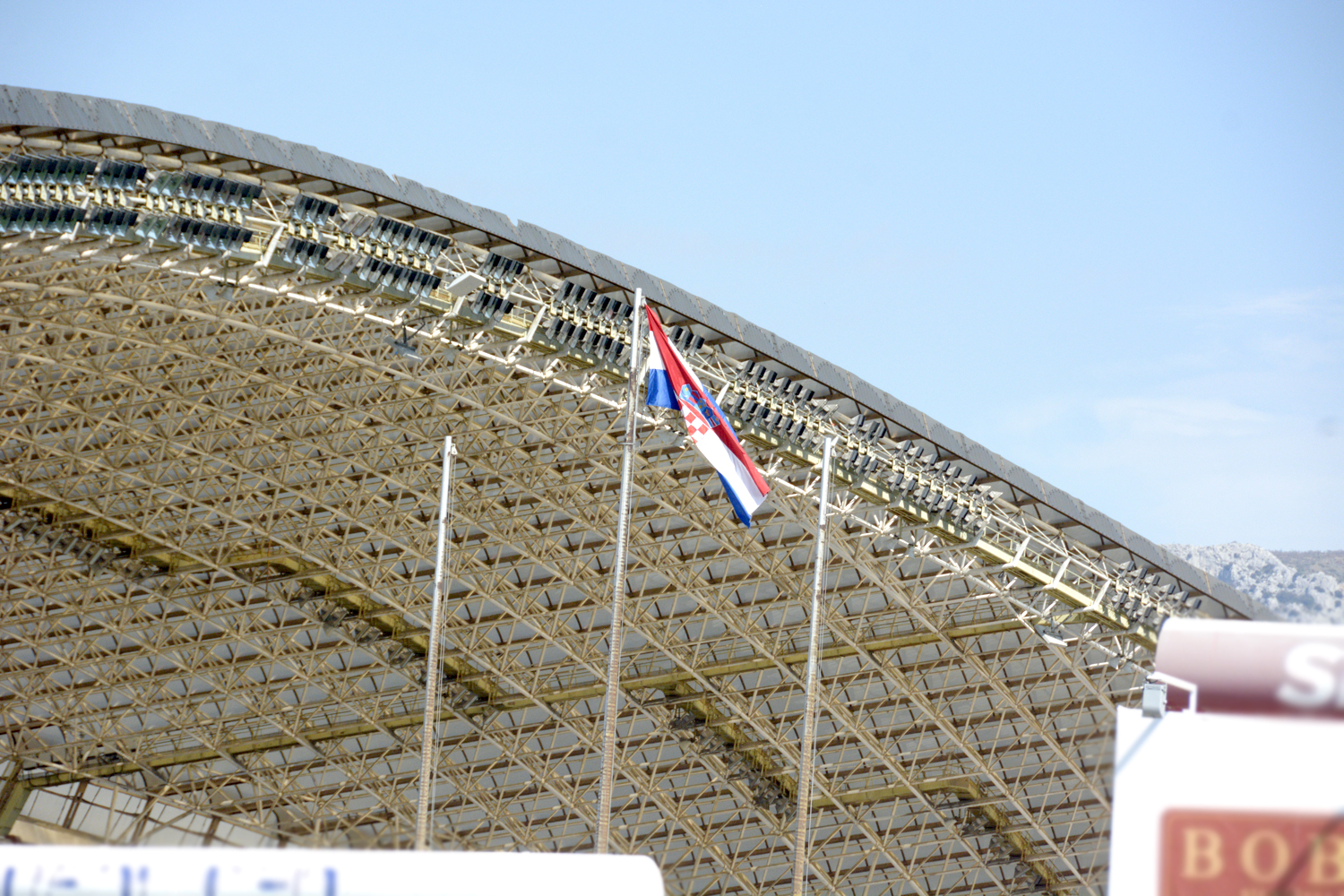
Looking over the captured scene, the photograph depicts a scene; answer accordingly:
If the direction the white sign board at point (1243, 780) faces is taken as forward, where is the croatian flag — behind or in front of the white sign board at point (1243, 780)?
behind

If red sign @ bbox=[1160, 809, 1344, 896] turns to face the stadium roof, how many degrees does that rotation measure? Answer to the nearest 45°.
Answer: approximately 135° to its right

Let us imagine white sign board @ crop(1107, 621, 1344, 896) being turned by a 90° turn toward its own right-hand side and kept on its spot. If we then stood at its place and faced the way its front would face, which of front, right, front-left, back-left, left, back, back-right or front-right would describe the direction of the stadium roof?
front-right

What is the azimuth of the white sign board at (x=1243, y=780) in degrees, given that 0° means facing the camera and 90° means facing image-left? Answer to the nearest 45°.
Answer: approximately 0°

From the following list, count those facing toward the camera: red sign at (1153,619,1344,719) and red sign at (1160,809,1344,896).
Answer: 2

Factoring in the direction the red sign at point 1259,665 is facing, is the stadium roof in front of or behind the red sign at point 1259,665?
behind

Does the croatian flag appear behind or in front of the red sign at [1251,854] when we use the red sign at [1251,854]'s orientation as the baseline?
behind

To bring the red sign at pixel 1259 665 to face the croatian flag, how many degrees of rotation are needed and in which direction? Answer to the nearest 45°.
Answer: approximately 135° to its right
